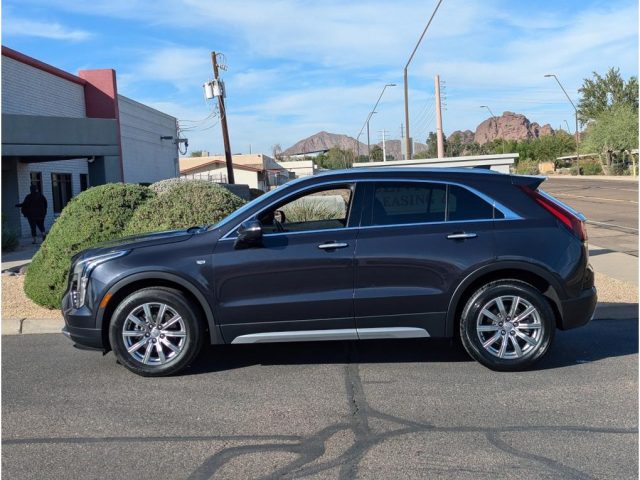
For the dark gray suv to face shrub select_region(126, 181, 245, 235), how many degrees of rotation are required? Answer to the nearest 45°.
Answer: approximately 45° to its right

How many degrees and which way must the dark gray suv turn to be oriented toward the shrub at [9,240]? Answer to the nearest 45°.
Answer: approximately 45° to its right

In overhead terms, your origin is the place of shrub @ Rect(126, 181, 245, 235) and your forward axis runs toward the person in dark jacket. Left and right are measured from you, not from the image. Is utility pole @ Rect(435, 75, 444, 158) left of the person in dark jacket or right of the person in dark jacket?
right

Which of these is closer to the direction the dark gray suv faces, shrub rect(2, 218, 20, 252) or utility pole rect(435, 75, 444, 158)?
the shrub

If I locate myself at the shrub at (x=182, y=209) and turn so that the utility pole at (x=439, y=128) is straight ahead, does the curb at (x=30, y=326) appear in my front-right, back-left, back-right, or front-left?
back-left

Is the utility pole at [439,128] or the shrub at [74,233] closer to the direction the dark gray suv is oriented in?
the shrub

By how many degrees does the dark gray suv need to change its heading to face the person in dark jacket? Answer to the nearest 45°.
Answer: approximately 45° to its right

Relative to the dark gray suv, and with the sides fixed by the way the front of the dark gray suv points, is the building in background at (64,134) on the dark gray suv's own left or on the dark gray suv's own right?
on the dark gray suv's own right

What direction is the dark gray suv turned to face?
to the viewer's left
